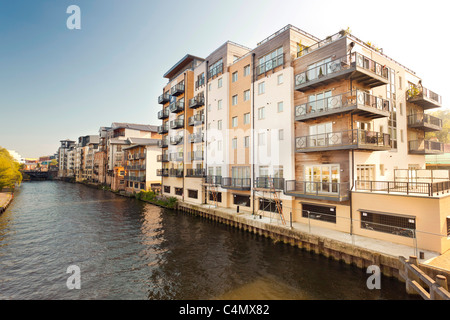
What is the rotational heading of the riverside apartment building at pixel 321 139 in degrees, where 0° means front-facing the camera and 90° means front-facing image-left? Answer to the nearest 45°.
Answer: approximately 45°
